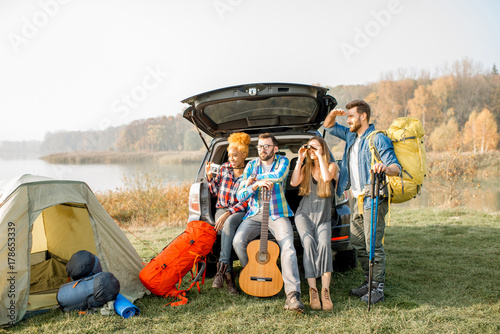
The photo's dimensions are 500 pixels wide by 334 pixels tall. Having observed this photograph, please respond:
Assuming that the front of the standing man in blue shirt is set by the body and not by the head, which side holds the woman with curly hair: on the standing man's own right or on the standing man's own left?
on the standing man's own right

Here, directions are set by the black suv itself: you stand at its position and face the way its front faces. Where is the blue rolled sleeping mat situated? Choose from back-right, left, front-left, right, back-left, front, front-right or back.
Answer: back-left

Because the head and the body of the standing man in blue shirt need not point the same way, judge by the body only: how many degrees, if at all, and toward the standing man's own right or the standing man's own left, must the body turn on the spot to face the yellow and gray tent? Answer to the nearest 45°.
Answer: approximately 45° to the standing man's own right

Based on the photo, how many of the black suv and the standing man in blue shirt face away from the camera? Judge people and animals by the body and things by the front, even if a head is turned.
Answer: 1

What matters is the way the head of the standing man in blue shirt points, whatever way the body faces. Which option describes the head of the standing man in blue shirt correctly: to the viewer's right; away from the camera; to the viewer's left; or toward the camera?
to the viewer's left

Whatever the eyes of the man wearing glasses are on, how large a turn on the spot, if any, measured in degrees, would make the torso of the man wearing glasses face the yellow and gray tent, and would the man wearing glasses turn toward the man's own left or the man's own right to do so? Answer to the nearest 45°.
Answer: approximately 90° to the man's own right

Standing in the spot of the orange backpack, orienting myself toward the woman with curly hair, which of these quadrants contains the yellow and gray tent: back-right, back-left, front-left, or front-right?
back-left

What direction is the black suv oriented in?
away from the camera

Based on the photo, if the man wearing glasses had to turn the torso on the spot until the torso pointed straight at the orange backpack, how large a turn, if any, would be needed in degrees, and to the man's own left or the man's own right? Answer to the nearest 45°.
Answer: approximately 90° to the man's own right

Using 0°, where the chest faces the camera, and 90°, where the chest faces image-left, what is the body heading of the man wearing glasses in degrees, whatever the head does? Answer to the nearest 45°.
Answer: approximately 0°
